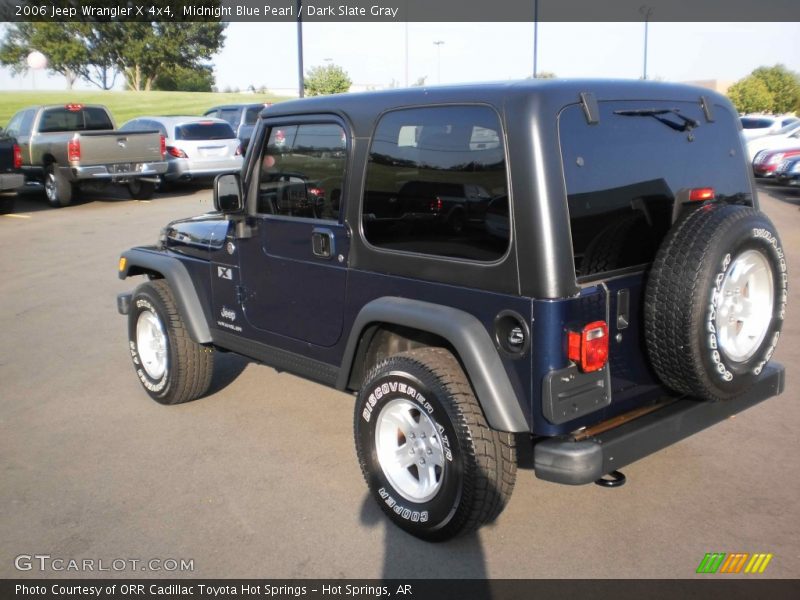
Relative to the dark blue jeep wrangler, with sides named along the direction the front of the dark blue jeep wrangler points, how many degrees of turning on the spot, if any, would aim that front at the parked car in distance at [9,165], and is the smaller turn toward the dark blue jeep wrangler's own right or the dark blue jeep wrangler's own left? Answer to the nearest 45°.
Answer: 0° — it already faces it

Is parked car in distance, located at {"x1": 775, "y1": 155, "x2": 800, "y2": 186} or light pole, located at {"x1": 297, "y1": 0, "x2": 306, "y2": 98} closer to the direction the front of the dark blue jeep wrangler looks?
the light pole

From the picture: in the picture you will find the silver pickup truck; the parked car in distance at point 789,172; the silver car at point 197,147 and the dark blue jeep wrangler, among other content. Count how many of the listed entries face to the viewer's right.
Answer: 0

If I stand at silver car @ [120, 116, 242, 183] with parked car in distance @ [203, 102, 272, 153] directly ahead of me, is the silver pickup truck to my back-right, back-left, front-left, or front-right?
back-left

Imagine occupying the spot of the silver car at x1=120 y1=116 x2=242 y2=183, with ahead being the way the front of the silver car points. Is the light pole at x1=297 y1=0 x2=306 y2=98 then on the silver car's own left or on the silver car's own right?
on the silver car's own right

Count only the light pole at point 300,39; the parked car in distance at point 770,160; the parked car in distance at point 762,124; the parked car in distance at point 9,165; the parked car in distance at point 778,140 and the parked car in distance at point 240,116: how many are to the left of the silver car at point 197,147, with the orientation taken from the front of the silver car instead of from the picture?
1

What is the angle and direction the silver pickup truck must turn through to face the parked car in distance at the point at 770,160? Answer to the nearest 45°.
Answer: approximately 135° to its right

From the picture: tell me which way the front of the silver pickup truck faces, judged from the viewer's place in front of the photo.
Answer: facing away from the viewer and to the left of the viewer

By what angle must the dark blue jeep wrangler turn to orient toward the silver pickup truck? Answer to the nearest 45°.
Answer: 0° — it already faces it

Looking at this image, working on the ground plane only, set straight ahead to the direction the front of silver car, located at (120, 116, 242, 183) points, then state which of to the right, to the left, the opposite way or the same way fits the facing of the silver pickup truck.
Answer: the same way

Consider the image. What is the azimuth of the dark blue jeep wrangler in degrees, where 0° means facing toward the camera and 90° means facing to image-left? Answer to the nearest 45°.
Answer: approximately 135°

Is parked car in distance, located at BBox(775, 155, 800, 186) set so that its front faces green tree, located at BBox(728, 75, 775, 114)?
no

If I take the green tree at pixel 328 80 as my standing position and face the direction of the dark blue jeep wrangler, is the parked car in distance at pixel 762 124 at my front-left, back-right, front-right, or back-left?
front-left

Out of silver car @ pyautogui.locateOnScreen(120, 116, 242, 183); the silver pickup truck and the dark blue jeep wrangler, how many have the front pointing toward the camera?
0

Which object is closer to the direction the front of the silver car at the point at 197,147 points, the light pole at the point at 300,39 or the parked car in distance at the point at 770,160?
the light pole

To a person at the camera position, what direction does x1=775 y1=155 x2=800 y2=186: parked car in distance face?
facing the viewer and to the left of the viewer

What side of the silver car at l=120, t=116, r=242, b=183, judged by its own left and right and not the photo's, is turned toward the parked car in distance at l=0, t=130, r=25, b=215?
left

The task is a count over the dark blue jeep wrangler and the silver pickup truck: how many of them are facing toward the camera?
0

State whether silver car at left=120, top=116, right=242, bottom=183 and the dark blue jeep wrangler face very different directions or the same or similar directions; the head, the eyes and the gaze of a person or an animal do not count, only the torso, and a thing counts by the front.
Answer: same or similar directions

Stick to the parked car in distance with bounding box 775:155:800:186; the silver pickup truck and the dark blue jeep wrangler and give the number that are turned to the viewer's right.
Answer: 0
